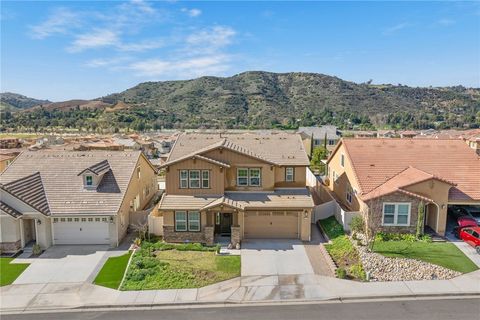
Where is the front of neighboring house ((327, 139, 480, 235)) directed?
toward the camera

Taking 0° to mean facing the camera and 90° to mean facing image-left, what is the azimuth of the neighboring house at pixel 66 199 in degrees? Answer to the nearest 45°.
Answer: approximately 0°

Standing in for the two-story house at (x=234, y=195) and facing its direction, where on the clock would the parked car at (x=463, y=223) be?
The parked car is roughly at 9 o'clock from the two-story house.

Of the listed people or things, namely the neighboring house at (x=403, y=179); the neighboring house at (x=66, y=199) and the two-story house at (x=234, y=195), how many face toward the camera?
3

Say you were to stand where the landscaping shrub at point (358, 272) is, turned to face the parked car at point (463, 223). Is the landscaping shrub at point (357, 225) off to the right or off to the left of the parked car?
left

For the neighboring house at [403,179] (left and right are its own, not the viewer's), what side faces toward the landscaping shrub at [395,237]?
front

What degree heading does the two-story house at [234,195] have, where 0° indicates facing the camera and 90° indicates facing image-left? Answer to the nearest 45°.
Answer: approximately 0°

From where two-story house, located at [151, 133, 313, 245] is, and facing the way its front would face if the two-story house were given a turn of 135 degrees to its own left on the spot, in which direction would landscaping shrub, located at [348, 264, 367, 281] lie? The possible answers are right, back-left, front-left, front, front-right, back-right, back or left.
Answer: right
